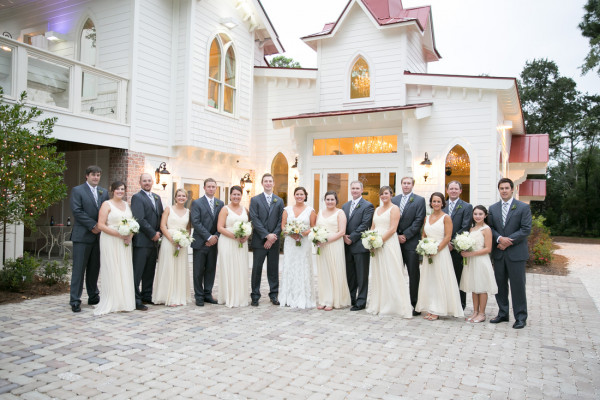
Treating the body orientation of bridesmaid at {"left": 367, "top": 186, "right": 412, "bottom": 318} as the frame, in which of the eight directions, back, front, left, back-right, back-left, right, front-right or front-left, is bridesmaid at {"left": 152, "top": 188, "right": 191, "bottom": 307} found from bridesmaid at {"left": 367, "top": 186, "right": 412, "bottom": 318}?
front-right

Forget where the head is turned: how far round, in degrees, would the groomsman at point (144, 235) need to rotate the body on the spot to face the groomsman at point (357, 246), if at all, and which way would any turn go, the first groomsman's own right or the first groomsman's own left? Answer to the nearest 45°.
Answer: approximately 45° to the first groomsman's own left

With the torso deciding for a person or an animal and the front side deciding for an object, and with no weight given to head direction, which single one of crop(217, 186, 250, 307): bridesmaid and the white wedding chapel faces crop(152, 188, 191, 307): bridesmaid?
the white wedding chapel

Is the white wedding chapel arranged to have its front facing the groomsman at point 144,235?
yes

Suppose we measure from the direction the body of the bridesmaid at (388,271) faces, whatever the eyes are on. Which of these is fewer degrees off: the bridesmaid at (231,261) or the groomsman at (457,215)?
the bridesmaid

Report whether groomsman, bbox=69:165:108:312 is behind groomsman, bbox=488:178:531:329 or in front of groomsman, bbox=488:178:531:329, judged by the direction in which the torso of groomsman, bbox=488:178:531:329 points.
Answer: in front

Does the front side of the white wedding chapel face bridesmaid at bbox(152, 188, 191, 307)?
yes

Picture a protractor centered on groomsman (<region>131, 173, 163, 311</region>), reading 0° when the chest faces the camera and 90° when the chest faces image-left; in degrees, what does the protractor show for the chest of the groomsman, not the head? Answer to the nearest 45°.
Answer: approximately 315°
